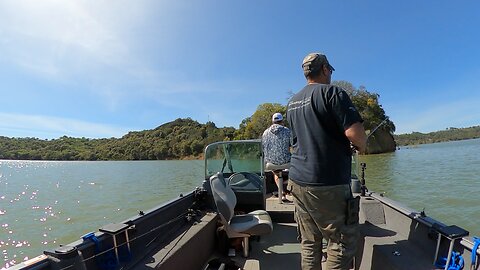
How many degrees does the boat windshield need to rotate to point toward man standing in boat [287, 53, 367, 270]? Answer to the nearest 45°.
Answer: approximately 180°

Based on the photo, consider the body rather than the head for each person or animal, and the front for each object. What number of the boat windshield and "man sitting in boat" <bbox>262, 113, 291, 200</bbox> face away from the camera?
2

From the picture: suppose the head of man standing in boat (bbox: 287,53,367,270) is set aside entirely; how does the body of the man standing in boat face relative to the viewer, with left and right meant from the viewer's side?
facing away from the viewer and to the right of the viewer

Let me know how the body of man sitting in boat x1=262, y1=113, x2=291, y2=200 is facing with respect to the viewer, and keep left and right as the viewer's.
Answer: facing away from the viewer

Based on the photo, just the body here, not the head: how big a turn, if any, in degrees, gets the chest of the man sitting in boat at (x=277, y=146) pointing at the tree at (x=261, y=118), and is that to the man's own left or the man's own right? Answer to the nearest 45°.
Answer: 0° — they already face it

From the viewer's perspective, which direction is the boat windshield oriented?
away from the camera

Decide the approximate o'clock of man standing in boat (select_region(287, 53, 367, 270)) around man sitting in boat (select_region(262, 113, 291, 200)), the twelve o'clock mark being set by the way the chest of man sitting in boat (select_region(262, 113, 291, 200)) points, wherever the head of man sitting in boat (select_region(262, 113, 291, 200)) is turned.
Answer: man standing in boat (select_region(287, 53, 367, 270)) is roughly at 6 o'clock from man sitting in boat (select_region(262, 113, 291, 200)).

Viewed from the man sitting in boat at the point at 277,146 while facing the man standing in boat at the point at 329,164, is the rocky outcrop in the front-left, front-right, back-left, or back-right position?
back-left

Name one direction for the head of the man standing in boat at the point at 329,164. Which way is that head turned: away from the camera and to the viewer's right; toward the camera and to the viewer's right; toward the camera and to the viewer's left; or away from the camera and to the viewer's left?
away from the camera and to the viewer's right

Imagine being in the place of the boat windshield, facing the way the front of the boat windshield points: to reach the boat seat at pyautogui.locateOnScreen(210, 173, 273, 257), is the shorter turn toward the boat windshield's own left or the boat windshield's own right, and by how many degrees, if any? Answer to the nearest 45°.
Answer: approximately 180°

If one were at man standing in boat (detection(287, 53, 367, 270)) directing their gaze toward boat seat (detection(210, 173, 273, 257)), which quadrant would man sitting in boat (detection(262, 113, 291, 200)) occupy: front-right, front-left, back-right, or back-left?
front-right

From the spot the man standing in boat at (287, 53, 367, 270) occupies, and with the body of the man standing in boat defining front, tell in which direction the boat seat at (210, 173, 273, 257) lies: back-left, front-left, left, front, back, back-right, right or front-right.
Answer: left

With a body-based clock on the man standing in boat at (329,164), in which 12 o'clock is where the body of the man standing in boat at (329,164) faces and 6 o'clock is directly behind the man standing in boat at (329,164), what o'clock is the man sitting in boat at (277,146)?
the man sitting in boat at (277,146) is roughly at 10 o'clock from the man standing in boat at (329,164).
